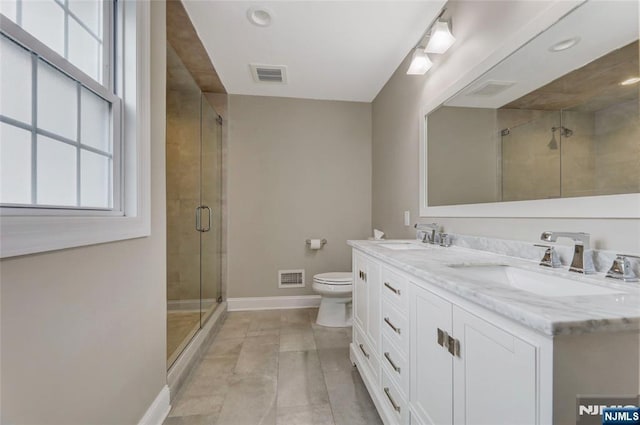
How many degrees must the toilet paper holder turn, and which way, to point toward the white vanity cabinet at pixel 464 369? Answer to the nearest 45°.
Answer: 0° — it already faces it

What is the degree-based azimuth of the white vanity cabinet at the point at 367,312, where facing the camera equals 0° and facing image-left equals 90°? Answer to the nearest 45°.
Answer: approximately 90°

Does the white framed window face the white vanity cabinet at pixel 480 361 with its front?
yes

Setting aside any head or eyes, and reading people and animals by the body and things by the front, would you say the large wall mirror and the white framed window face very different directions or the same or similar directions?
very different directions

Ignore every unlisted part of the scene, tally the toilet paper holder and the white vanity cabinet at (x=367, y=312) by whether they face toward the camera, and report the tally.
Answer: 1

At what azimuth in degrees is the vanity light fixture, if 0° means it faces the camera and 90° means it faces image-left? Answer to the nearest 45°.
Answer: approximately 45°
